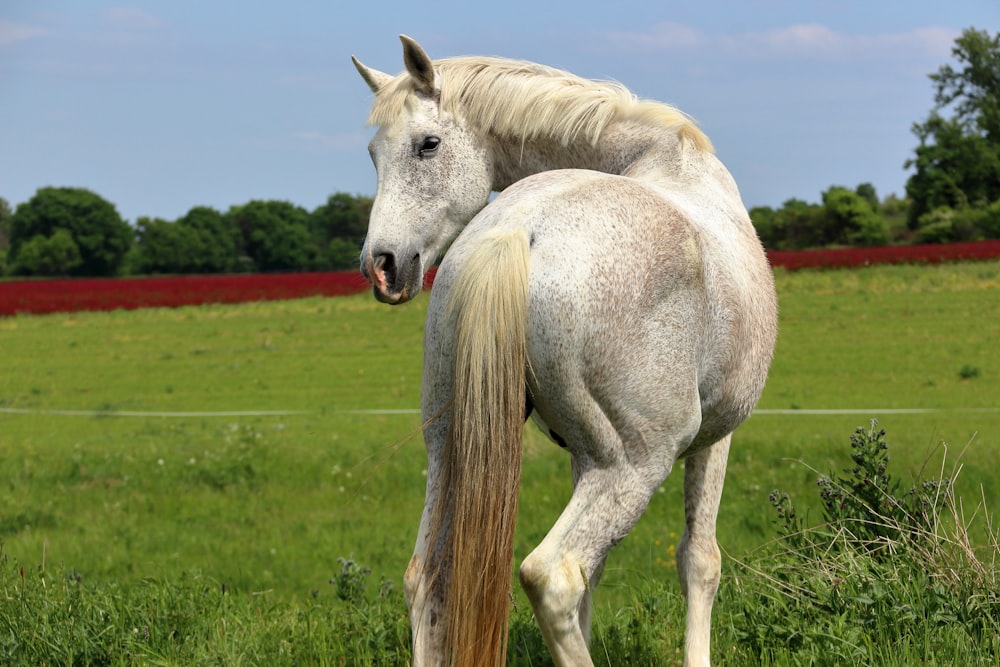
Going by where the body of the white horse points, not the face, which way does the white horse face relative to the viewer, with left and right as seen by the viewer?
facing away from the viewer and to the right of the viewer

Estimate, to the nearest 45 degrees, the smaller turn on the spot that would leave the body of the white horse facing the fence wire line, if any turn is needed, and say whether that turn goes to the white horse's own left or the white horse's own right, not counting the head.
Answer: approximately 45° to the white horse's own left
